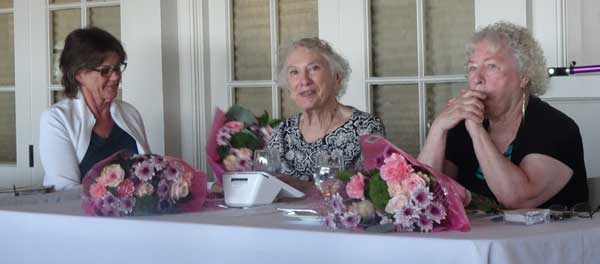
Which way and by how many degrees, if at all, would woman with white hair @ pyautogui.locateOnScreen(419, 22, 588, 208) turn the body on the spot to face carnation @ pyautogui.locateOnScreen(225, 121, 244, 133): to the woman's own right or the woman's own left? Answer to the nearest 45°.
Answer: approximately 45° to the woman's own right

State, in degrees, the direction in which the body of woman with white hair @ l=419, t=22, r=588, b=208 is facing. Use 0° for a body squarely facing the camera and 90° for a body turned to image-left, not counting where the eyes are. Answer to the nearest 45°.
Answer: approximately 45°

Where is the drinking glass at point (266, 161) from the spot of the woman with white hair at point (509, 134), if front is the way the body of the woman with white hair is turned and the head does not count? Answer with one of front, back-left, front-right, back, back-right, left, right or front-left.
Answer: front-right

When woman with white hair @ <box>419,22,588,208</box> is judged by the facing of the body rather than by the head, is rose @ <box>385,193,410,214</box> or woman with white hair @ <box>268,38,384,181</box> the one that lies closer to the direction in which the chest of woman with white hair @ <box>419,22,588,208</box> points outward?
the rose

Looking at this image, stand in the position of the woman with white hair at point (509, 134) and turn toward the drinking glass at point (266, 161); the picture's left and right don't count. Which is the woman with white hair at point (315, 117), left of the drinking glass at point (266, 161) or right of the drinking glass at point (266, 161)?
right
